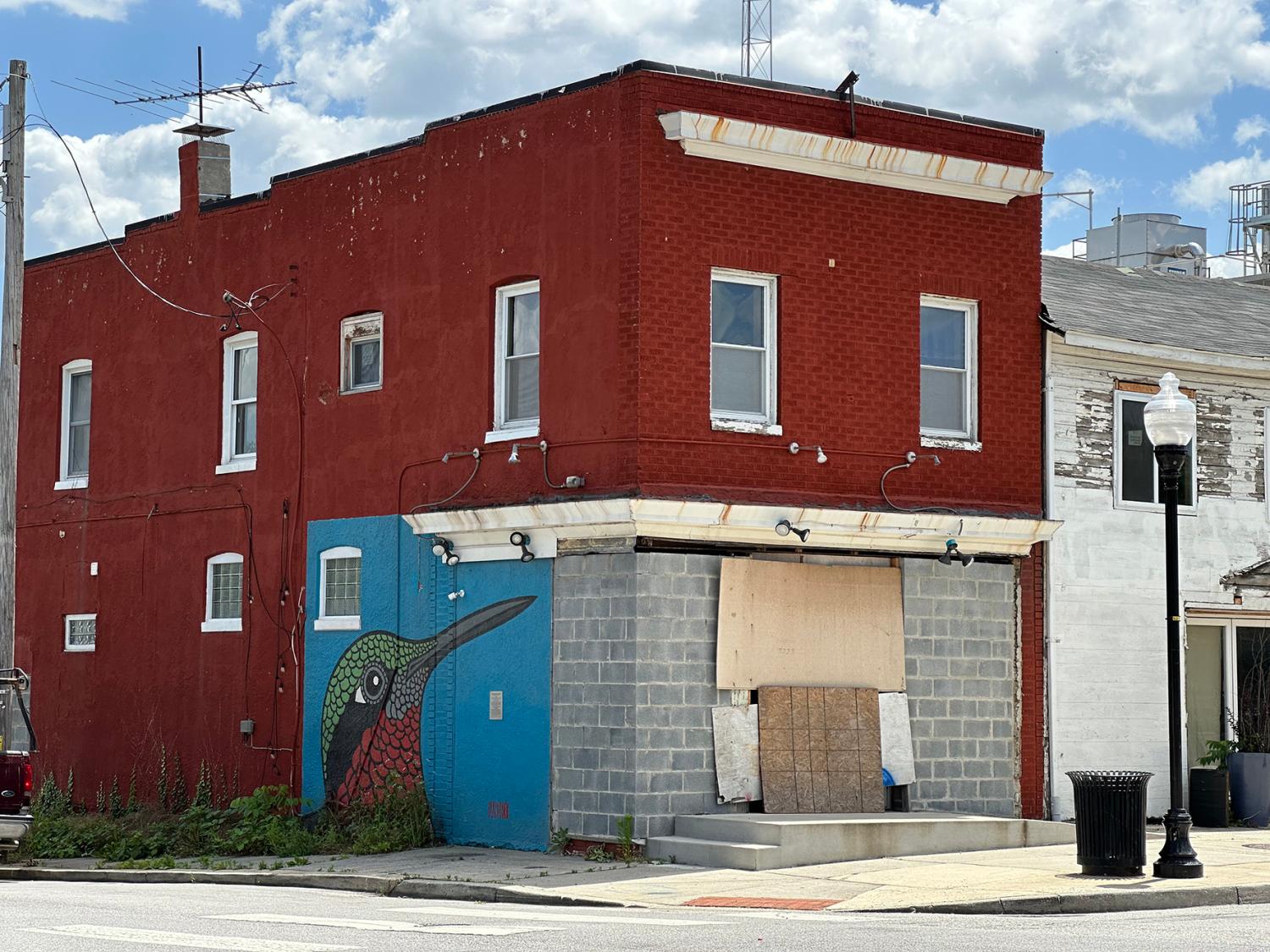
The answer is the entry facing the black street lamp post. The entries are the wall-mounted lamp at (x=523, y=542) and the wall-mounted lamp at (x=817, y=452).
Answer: the wall-mounted lamp at (x=817, y=452)

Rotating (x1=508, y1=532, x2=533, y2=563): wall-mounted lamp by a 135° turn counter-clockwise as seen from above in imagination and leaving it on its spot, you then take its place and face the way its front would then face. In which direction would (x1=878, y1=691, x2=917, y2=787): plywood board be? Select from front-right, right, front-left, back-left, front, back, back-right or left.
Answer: front

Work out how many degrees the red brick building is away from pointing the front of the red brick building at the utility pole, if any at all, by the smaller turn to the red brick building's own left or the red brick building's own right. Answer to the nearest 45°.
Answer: approximately 135° to the red brick building's own right

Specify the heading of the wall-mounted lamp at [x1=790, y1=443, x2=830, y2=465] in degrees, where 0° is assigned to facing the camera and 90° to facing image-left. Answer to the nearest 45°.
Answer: approximately 315°

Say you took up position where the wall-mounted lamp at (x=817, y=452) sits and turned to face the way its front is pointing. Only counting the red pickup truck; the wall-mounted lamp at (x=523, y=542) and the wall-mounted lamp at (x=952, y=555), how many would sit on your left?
1

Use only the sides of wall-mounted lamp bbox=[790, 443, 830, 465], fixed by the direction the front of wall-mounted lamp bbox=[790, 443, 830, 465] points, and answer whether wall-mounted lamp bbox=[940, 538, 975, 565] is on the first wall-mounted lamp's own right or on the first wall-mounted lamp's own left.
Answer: on the first wall-mounted lamp's own left

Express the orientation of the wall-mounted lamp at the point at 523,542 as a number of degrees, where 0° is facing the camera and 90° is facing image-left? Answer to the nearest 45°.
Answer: approximately 45°

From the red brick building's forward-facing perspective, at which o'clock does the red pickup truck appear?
The red pickup truck is roughly at 4 o'clock from the red brick building.

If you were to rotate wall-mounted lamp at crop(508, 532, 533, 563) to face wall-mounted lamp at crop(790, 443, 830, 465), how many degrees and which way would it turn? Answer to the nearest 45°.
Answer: approximately 135° to its left

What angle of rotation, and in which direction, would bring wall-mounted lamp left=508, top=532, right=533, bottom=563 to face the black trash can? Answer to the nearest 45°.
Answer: approximately 90° to its left

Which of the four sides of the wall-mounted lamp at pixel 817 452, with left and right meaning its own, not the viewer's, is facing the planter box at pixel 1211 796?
left

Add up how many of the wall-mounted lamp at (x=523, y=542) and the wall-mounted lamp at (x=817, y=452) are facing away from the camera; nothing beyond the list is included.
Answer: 0

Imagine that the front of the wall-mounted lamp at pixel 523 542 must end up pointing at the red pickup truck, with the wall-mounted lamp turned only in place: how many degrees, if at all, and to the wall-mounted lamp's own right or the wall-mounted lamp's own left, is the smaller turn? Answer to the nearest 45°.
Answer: approximately 45° to the wall-mounted lamp's own right
